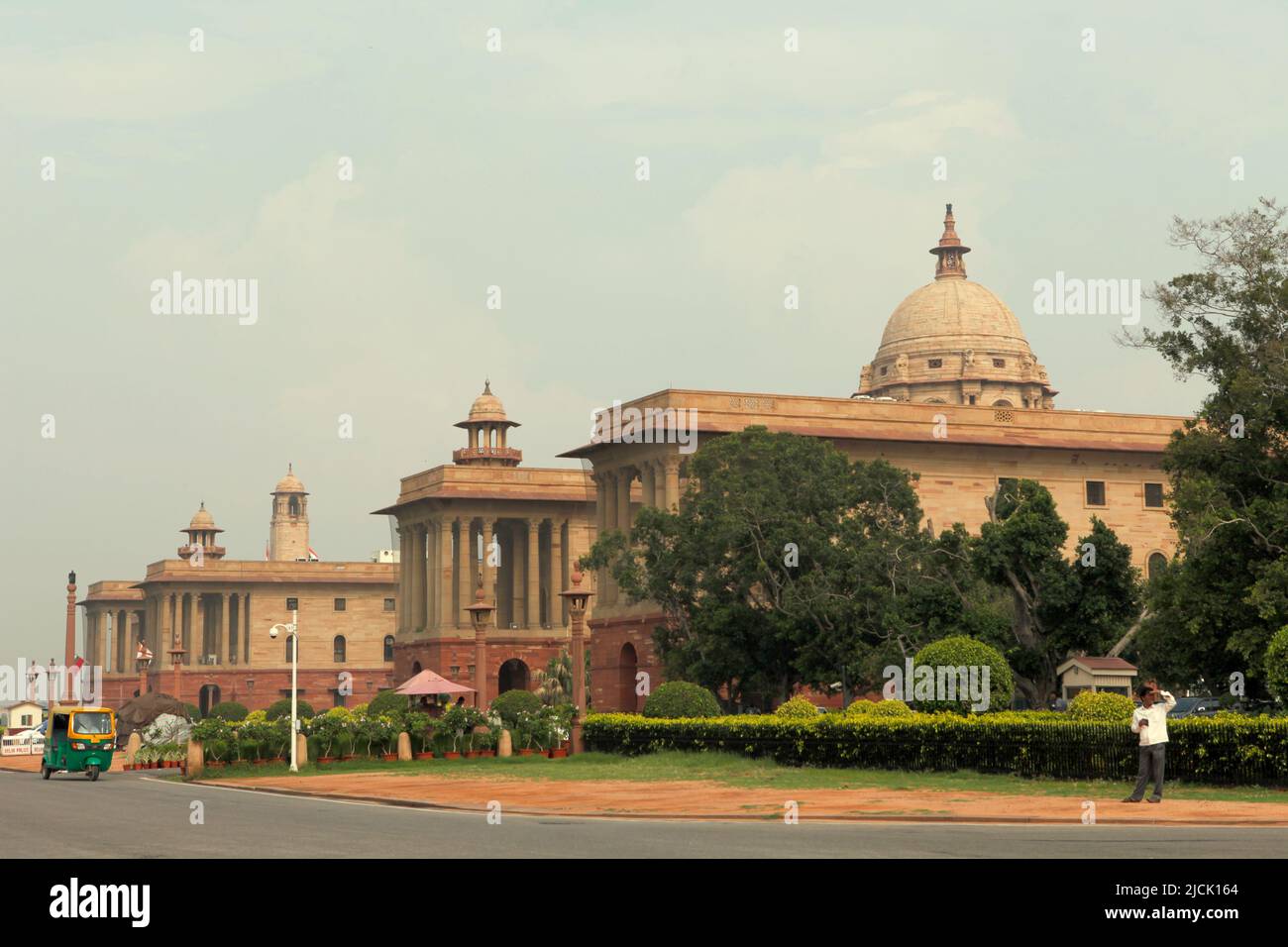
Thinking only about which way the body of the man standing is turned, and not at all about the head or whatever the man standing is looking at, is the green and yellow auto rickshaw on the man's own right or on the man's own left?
on the man's own right

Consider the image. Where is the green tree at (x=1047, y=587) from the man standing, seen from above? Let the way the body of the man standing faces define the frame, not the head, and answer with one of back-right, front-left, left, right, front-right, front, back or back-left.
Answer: back-right

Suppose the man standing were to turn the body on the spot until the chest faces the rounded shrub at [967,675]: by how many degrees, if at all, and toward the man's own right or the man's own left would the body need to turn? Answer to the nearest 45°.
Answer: approximately 135° to the man's own right

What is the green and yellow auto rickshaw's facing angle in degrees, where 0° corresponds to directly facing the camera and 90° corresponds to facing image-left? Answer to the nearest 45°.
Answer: approximately 315°

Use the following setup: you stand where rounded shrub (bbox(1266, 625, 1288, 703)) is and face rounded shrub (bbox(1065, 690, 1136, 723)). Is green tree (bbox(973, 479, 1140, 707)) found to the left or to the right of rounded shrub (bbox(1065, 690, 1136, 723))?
right

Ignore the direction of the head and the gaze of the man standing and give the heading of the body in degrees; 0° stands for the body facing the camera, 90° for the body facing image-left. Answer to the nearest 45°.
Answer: approximately 45°
